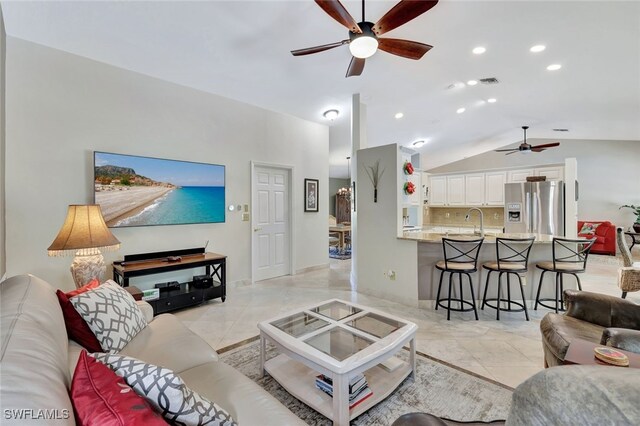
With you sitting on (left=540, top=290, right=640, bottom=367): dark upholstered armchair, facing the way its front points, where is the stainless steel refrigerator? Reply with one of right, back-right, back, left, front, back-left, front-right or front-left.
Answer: back-right

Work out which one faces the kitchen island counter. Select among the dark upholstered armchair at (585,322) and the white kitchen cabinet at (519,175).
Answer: the white kitchen cabinet

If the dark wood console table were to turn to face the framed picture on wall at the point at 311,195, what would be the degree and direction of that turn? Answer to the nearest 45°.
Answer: approximately 90° to its left

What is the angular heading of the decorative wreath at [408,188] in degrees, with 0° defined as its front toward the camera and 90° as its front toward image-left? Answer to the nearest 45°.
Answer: approximately 0°

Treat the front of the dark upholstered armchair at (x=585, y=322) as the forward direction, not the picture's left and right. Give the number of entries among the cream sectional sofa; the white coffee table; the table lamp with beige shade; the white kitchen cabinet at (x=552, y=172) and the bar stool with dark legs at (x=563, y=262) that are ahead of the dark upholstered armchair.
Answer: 3

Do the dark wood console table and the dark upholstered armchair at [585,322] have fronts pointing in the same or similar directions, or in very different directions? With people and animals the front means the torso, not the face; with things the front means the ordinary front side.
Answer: very different directions

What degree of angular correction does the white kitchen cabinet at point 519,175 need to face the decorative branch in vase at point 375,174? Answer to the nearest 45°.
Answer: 0° — it already faces it

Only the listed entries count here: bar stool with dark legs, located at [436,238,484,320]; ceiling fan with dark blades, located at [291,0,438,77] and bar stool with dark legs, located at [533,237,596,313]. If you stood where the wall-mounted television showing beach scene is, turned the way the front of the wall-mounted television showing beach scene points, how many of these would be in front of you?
3

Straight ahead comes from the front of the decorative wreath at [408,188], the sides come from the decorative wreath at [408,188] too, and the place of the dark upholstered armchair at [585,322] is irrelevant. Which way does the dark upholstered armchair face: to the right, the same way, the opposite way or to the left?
to the right

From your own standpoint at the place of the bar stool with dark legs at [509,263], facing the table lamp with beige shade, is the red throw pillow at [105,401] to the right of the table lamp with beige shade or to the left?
left

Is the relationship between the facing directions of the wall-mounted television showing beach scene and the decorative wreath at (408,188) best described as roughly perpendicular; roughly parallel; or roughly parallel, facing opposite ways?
roughly perpendicular

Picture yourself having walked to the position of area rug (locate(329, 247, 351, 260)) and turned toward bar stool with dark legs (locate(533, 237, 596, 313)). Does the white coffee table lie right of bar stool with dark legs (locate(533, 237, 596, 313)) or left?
right
